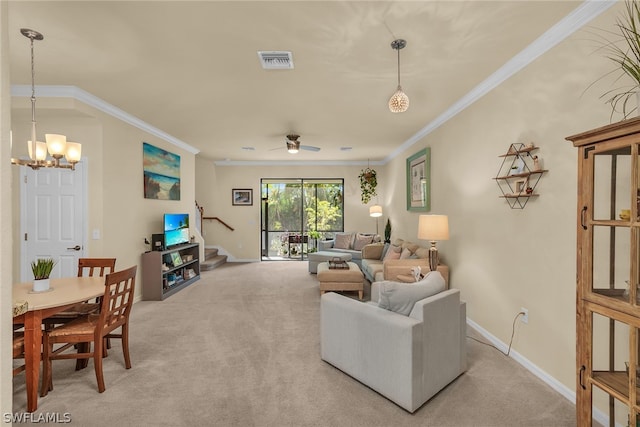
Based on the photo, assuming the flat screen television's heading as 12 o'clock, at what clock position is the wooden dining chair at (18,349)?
The wooden dining chair is roughly at 2 o'clock from the flat screen television.

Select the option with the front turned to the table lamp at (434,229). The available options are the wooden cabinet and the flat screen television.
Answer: the flat screen television

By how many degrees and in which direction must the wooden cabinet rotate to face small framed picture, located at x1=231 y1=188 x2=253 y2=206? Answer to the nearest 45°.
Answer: approximately 45° to its right

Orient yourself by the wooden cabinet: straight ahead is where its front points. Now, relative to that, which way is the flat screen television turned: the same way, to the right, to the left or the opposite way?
the opposite way

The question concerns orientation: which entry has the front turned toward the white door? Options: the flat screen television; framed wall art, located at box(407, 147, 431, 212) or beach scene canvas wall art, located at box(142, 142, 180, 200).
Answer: framed wall art, located at box(407, 147, 431, 212)

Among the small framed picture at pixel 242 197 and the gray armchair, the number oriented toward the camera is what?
1

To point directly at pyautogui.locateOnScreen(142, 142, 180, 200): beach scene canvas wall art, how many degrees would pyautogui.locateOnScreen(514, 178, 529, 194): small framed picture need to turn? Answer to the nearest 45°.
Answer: approximately 45° to its right

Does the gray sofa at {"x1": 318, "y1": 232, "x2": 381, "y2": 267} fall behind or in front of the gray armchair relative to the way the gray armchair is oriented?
in front

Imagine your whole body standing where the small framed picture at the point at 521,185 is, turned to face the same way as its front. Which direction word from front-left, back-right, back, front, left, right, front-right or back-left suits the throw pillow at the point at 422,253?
right

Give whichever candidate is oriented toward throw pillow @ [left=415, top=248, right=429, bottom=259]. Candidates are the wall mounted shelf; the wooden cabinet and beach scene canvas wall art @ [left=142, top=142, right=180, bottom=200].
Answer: the beach scene canvas wall art

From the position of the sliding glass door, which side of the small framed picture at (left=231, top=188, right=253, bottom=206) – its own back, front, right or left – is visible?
left

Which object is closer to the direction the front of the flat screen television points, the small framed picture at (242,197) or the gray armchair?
the gray armchair
